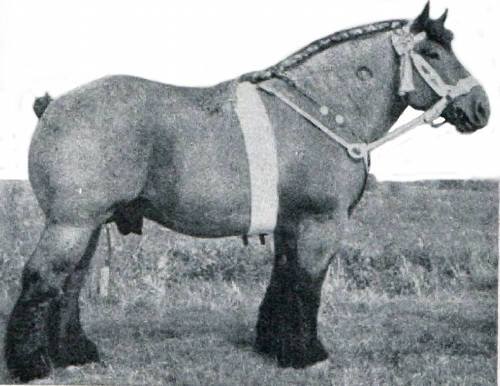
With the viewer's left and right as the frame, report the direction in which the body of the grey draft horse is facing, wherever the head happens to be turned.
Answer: facing to the right of the viewer
